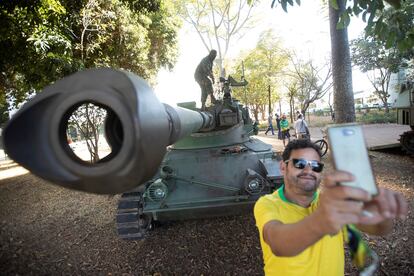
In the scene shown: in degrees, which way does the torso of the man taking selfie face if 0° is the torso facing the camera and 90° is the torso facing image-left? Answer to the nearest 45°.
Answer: approximately 315°

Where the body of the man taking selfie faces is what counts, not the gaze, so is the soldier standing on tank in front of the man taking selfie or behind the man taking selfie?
behind

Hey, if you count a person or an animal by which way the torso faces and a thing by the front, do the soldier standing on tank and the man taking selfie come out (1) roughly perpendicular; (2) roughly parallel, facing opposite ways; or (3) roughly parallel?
roughly perpendicular

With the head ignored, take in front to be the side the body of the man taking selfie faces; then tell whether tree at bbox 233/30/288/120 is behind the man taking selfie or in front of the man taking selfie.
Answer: behind

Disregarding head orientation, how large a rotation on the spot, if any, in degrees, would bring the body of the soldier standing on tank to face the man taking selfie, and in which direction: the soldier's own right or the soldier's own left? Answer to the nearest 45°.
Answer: approximately 90° to the soldier's own right

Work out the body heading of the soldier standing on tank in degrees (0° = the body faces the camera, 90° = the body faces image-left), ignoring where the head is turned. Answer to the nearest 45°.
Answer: approximately 270°

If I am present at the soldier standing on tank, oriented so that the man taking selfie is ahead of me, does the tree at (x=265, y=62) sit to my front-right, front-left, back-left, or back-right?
back-left
